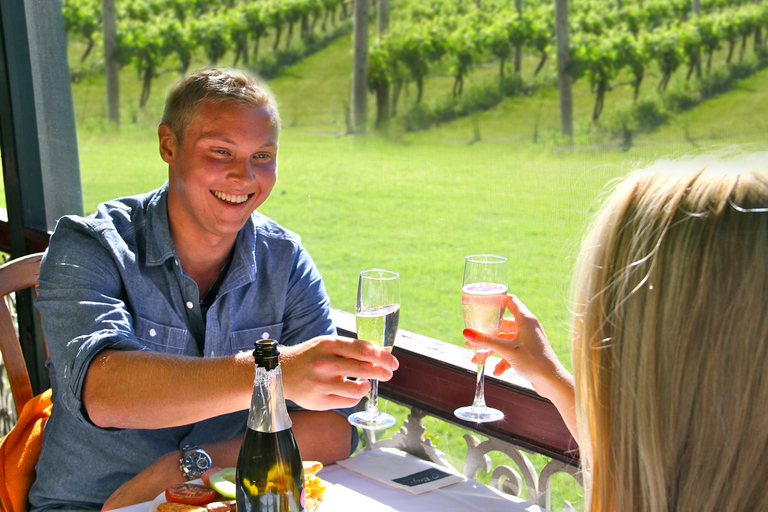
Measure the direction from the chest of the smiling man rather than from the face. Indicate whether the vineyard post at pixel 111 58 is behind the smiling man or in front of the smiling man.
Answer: behind

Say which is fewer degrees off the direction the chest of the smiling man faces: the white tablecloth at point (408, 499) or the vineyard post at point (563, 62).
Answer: the white tablecloth

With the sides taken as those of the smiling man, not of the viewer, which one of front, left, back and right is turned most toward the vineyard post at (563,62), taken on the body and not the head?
left

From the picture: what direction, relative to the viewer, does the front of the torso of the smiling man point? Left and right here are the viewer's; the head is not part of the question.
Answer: facing the viewer and to the right of the viewer

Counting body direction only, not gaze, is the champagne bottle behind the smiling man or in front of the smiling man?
in front

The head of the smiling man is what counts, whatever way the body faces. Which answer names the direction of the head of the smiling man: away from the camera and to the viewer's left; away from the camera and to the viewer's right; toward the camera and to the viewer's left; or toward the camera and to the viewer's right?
toward the camera and to the viewer's right

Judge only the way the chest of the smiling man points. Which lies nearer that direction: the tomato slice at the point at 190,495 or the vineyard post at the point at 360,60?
the tomato slice

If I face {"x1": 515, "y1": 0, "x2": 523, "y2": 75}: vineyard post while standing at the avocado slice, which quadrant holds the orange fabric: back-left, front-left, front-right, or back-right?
front-left

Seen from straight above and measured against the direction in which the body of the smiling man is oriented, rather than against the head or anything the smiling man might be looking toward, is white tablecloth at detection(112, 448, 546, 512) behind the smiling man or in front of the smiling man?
in front

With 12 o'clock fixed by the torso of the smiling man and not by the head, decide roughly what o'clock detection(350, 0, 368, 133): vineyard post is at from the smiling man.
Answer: The vineyard post is roughly at 8 o'clock from the smiling man.

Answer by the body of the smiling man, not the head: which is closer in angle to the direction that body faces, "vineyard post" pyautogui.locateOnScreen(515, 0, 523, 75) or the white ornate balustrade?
the white ornate balustrade

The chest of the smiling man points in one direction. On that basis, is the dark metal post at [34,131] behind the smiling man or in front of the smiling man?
behind
